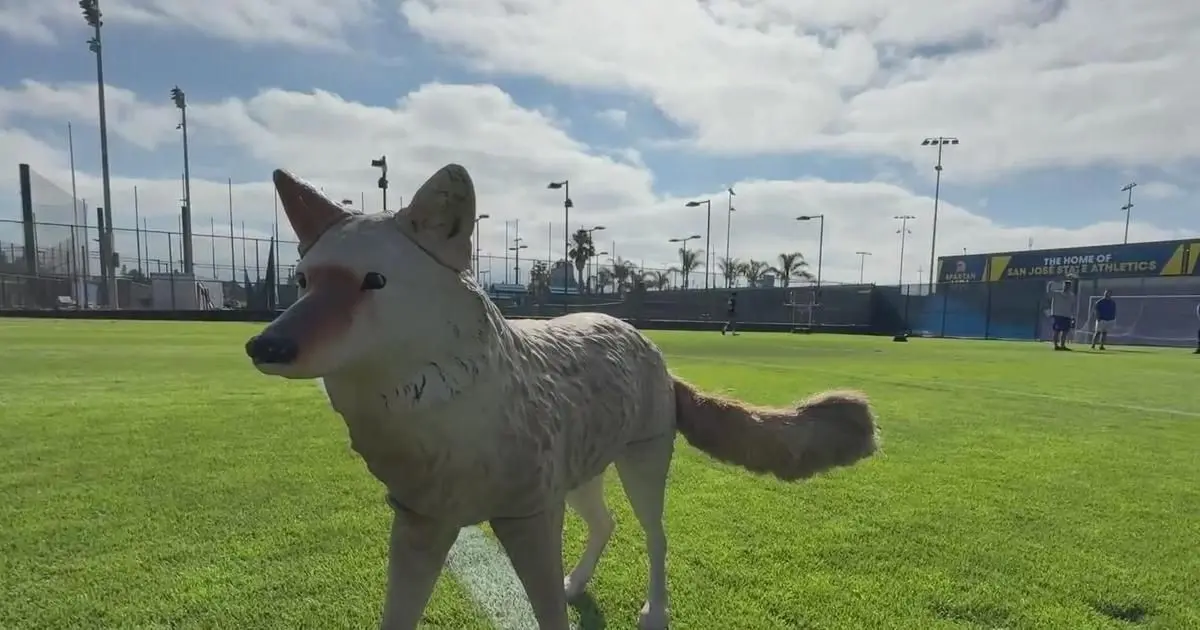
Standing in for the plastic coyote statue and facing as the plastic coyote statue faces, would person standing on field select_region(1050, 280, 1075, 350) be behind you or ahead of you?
behind

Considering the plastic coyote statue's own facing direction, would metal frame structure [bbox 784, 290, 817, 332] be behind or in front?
behind

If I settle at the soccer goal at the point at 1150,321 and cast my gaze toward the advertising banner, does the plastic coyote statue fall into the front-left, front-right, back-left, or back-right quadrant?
back-left

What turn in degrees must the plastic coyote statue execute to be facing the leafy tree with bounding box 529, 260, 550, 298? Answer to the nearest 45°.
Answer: approximately 135° to its right

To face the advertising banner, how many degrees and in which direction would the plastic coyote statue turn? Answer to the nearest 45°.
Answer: approximately 180°

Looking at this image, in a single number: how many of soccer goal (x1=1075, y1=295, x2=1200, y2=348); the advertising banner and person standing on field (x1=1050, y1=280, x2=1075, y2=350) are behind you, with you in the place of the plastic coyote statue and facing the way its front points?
3

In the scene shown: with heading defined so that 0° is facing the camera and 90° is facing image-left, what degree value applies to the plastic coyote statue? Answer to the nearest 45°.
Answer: approximately 45°
